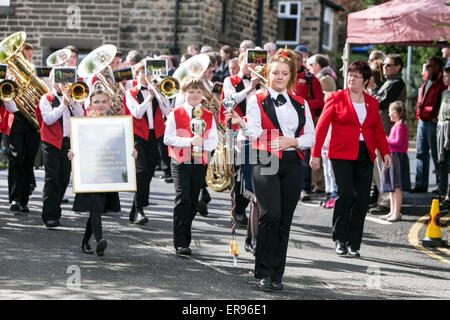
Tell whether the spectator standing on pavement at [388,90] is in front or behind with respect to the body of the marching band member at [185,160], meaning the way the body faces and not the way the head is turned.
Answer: behind

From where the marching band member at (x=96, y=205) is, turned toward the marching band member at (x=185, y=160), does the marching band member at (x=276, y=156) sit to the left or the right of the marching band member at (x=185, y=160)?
right

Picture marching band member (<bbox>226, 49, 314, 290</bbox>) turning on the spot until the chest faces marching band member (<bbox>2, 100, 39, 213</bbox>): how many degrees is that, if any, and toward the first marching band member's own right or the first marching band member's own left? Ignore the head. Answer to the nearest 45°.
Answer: approximately 135° to the first marching band member's own right

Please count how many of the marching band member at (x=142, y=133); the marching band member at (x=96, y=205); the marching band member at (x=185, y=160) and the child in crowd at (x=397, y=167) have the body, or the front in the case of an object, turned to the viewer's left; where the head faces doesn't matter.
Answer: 1

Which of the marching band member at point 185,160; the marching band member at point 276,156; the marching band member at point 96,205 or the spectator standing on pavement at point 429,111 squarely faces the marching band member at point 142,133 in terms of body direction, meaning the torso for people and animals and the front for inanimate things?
the spectator standing on pavement

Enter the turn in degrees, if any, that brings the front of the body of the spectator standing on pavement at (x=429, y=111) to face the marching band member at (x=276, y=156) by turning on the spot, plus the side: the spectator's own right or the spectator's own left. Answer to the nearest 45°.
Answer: approximately 45° to the spectator's own left

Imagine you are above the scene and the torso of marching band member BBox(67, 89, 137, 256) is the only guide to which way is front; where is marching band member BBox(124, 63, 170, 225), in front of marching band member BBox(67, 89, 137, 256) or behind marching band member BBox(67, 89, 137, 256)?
behind

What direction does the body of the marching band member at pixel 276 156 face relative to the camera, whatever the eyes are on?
toward the camera

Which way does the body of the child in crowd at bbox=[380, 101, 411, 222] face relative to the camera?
to the viewer's left

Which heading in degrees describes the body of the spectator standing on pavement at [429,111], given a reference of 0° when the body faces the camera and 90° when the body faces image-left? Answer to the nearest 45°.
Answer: approximately 45°

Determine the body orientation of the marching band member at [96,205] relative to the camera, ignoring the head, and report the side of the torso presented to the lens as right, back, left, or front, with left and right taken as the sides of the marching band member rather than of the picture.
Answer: front

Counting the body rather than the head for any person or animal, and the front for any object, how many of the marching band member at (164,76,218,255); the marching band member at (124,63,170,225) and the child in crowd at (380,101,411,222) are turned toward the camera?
2

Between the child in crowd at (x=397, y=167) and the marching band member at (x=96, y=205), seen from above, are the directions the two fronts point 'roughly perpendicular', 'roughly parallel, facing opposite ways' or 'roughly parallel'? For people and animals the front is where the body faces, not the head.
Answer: roughly perpendicular

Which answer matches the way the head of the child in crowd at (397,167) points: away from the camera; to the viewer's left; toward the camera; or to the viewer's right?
to the viewer's left

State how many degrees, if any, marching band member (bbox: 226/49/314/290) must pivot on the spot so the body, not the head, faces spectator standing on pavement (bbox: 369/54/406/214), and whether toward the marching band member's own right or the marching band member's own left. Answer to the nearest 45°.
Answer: approximately 180°

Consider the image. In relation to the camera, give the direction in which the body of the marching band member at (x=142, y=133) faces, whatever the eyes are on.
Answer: toward the camera

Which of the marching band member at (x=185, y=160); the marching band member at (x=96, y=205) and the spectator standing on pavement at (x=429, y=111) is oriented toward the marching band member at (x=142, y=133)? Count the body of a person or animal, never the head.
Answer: the spectator standing on pavement

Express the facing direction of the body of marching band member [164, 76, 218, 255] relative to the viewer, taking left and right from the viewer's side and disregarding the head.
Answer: facing the viewer

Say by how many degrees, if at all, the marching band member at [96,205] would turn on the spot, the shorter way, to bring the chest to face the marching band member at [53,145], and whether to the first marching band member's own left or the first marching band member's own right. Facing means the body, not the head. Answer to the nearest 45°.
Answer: approximately 180°

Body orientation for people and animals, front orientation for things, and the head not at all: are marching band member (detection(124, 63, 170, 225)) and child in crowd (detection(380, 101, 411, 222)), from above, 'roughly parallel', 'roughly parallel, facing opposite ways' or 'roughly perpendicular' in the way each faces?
roughly perpendicular
